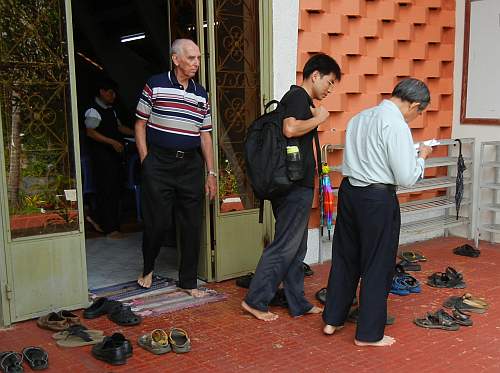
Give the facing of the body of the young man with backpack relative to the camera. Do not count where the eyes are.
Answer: to the viewer's right

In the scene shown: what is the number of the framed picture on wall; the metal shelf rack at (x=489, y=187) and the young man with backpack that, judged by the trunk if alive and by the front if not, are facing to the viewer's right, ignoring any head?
1

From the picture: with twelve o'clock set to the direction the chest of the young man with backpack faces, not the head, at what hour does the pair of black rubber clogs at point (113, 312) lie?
The pair of black rubber clogs is roughly at 6 o'clock from the young man with backpack.

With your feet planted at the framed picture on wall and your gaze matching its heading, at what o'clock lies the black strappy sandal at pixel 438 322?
The black strappy sandal is roughly at 12 o'clock from the framed picture on wall.

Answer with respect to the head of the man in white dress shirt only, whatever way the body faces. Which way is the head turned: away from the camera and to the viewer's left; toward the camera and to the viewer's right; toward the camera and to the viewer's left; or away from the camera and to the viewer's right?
away from the camera and to the viewer's right

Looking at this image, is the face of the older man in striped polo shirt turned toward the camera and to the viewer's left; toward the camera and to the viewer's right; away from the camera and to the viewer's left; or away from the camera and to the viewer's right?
toward the camera and to the viewer's right

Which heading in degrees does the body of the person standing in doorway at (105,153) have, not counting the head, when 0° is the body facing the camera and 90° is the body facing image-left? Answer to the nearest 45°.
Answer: approximately 315°

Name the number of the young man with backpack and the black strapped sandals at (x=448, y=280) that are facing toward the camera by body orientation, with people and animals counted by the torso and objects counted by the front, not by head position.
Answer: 0

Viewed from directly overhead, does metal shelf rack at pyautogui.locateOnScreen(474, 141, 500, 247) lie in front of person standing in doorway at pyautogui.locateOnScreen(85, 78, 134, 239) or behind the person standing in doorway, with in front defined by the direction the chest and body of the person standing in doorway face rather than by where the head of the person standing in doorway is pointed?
in front
